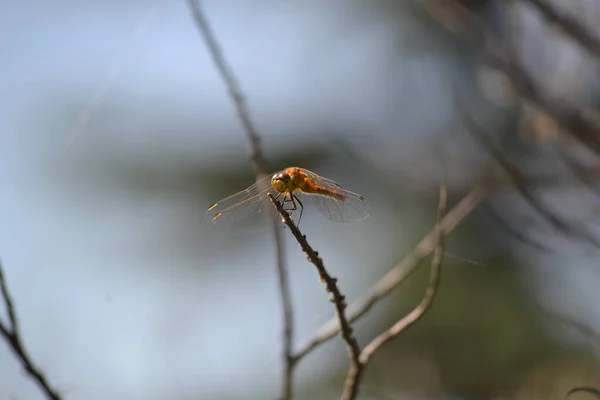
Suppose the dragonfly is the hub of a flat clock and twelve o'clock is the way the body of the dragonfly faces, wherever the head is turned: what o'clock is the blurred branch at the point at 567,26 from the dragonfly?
The blurred branch is roughly at 5 o'clock from the dragonfly.

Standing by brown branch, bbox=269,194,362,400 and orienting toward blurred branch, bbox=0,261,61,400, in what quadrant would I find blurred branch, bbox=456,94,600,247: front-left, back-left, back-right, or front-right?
back-right

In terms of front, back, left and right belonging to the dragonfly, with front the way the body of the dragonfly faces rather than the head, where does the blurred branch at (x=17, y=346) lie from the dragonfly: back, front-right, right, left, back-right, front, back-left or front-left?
front

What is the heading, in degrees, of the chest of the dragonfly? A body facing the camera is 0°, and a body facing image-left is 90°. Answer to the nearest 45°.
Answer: approximately 45°
